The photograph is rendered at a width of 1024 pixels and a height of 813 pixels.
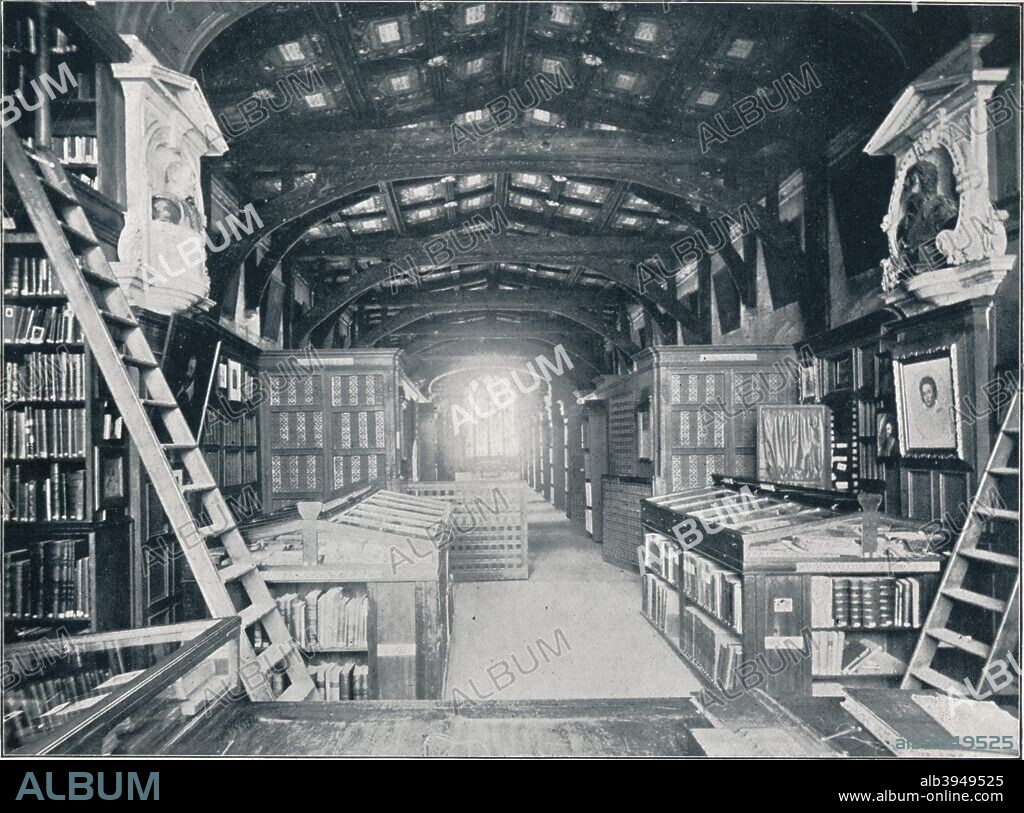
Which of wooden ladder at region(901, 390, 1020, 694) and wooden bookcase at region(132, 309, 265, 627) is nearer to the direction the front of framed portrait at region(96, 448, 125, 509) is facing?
the wooden ladder

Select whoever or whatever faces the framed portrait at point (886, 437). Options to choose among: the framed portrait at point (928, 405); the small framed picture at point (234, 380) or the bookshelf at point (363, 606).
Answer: the small framed picture

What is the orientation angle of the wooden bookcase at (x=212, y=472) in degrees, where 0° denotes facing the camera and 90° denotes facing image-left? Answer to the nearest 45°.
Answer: approximately 315°

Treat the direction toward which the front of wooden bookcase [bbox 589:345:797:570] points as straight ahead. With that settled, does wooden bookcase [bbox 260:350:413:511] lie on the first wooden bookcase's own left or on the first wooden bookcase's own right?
on the first wooden bookcase's own right

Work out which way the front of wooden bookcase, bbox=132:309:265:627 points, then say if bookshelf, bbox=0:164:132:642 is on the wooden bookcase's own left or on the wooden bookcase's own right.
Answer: on the wooden bookcase's own right

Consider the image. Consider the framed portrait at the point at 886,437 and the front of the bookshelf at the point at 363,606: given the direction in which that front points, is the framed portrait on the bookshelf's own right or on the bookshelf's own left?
on the bookshelf's own left

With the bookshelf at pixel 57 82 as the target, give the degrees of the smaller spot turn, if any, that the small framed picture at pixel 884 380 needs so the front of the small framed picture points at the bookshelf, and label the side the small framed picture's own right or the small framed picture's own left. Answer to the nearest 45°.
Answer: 0° — it already faces it

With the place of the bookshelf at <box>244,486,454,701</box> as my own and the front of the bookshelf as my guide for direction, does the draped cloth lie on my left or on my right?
on my left
